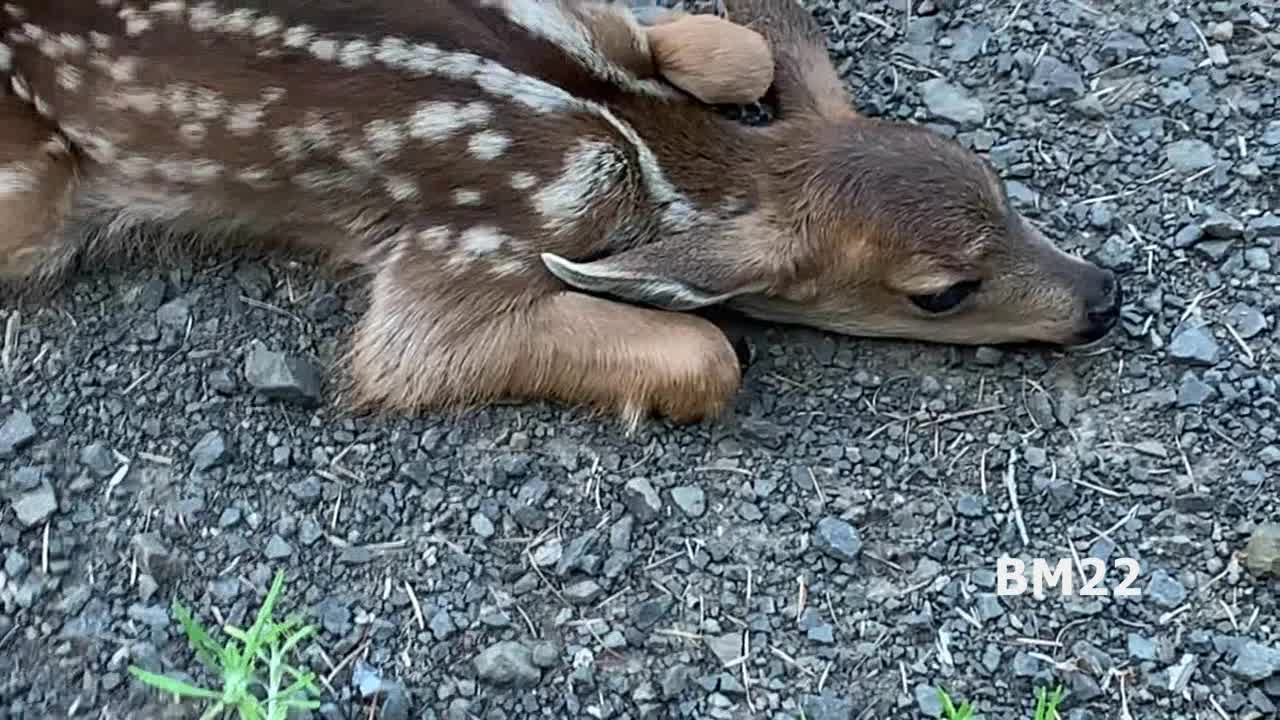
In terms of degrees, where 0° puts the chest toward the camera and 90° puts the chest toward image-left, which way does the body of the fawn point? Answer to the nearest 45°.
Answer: approximately 270°

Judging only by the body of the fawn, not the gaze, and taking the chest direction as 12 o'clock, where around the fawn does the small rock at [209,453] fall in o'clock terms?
The small rock is roughly at 5 o'clock from the fawn.

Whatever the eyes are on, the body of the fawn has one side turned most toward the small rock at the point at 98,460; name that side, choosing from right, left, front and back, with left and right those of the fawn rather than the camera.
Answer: back

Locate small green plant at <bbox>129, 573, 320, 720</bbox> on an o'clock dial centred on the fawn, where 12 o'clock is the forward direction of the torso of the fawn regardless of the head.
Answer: The small green plant is roughly at 4 o'clock from the fawn.

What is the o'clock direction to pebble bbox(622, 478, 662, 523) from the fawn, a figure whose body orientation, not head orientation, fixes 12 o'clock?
The pebble is roughly at 2 o'clock from the fawn.

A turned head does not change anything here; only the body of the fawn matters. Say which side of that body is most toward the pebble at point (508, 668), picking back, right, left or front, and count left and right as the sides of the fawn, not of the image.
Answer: right

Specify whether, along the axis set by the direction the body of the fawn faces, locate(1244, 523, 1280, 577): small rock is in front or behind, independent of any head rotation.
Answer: in front

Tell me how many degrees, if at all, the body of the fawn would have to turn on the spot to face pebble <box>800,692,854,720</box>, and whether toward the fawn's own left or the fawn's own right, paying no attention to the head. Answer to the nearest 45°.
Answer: approximately 45° to the fawn's own right

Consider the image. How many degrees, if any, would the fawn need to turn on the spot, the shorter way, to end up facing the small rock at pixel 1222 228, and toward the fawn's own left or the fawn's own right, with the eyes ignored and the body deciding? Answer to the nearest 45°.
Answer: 0° — it already faces it

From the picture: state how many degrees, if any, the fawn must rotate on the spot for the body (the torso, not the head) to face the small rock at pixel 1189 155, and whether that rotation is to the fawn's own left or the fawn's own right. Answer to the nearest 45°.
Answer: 0° — it already faces it

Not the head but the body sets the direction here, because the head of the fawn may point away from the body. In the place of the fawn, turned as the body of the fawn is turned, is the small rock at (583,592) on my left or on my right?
on my right

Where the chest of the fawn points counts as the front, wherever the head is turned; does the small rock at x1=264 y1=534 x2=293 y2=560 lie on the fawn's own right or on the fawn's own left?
on the fawn's own right

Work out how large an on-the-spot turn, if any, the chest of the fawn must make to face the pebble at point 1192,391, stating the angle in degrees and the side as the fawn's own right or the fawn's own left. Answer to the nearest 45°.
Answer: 0° — it already faces it

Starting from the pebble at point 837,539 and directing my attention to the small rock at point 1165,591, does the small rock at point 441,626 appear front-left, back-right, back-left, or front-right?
back-right

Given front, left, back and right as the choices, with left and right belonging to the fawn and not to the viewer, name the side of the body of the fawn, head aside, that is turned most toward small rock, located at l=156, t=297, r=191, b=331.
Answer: back
